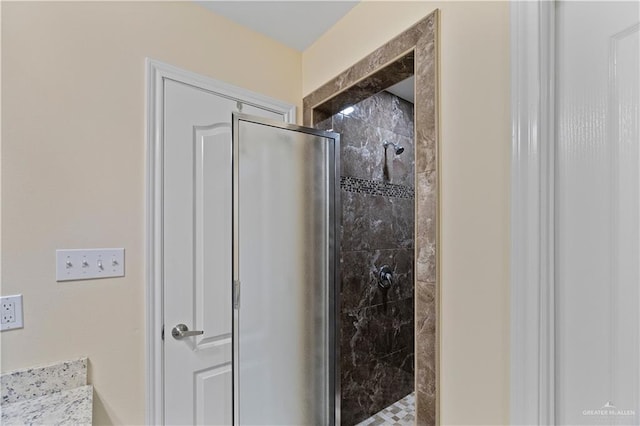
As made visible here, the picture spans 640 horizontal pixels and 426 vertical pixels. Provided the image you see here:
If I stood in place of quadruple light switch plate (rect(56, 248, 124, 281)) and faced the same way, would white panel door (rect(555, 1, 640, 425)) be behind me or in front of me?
in front

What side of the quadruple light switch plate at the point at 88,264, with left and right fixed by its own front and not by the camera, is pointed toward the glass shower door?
left

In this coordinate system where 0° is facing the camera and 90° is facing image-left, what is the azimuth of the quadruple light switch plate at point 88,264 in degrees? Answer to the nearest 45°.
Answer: approximately 0°
